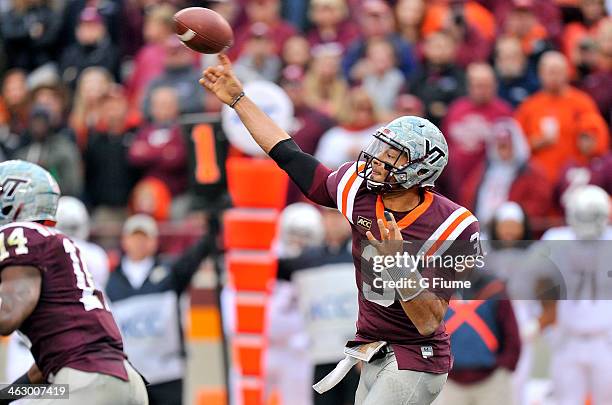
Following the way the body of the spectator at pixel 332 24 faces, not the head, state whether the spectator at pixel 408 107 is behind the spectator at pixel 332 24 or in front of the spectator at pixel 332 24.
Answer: in front

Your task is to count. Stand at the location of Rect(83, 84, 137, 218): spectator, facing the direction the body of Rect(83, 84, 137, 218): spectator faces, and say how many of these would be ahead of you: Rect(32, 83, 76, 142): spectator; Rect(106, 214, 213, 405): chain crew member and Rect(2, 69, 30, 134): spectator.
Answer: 1

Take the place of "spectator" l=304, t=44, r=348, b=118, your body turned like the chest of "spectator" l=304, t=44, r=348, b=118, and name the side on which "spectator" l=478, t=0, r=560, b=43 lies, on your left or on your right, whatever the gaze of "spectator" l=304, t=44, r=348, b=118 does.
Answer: on your left

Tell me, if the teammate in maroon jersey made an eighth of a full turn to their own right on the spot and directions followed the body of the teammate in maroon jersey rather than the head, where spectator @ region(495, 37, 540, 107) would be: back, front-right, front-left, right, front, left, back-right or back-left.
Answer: front-right

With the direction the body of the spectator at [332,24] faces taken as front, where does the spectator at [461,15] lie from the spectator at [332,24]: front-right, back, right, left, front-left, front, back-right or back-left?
left

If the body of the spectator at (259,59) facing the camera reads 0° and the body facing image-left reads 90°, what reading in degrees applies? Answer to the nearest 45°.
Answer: approximately 0°
